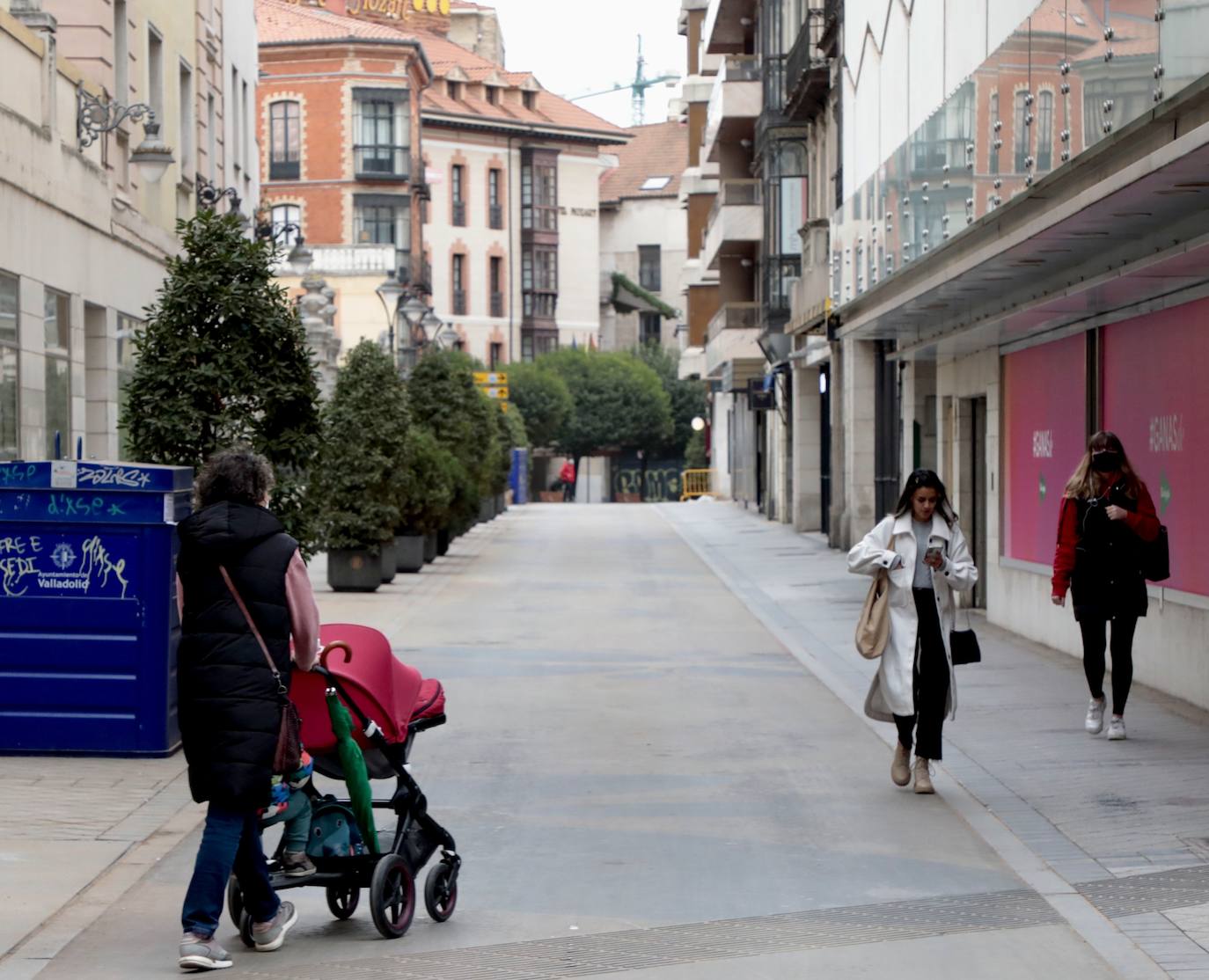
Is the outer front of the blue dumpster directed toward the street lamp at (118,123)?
no

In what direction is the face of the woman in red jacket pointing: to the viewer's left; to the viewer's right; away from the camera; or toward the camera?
toward the camera

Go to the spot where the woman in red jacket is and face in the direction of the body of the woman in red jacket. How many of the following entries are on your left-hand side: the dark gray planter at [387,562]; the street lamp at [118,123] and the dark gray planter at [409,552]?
0

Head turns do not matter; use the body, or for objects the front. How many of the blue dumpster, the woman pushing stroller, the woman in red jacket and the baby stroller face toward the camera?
2

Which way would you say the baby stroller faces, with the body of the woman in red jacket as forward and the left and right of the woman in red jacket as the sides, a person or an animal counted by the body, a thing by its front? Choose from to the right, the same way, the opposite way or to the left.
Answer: the opposite way

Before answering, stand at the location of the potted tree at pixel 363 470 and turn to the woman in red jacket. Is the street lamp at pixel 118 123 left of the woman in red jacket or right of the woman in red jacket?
right

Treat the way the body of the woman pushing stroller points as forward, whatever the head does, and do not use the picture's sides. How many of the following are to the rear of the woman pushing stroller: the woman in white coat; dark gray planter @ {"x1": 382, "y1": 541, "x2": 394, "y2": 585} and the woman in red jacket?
0

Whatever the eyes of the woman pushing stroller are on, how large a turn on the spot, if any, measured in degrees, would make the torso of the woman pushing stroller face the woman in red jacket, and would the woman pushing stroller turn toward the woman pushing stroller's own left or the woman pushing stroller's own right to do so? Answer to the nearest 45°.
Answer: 0° — they already face them

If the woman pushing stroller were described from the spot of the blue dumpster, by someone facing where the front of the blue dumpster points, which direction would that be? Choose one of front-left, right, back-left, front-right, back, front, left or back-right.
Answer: front

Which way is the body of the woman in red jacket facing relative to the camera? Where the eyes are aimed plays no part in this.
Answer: toward the camera

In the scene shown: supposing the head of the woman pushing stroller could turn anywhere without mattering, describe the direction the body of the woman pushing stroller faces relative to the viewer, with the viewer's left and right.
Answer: facing away from the viewer and to the right of the viewer

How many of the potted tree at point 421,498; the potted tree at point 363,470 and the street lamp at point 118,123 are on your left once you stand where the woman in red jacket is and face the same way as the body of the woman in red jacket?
0

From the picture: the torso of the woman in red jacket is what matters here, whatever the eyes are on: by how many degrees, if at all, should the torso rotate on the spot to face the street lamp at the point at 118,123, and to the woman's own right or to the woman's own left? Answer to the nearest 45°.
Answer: approximately 135° to the woman's own right

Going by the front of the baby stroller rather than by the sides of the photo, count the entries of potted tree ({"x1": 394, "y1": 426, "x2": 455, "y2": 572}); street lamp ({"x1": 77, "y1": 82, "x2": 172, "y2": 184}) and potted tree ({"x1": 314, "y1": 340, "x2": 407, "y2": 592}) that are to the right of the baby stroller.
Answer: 0

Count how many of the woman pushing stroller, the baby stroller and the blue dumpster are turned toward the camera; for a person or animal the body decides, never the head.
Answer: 1

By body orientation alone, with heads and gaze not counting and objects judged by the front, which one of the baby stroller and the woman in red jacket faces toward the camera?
the woman in red jacket

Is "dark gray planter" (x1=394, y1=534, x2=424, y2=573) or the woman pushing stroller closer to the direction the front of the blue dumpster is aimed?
the woman pushing stroller

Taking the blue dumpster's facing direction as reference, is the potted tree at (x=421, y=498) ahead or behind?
behind

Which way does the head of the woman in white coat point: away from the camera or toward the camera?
toward the camera

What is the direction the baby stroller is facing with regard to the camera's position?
facing away from the viewer and to the right of the viewer

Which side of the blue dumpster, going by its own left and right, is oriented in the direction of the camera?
front

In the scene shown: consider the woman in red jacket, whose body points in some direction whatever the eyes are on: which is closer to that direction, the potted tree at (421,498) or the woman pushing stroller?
the woman pushing stroller
